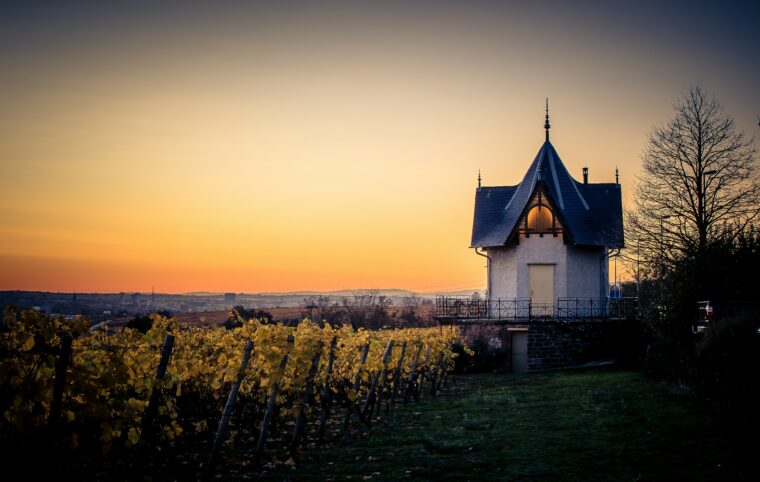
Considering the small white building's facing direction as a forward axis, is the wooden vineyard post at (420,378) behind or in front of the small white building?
in front

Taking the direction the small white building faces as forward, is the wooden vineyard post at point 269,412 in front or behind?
in front

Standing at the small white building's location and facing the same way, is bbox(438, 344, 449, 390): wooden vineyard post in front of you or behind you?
in front

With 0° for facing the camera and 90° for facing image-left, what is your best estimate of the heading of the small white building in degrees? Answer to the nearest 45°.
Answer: approximately 0°

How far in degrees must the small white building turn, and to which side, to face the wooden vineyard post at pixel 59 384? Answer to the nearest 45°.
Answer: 0° — it already faces it
